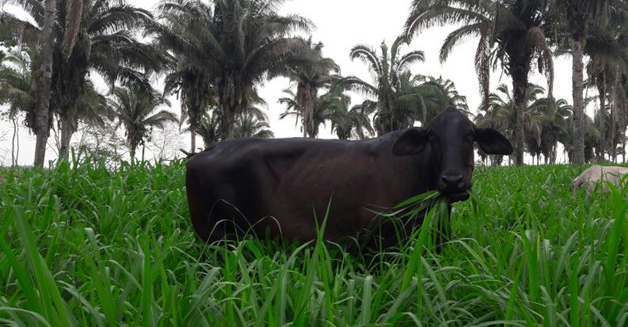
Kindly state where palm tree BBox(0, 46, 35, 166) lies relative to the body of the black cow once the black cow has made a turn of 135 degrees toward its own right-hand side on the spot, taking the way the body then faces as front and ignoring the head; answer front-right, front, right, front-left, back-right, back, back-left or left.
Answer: right

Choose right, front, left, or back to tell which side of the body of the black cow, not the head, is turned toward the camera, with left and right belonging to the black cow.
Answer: right

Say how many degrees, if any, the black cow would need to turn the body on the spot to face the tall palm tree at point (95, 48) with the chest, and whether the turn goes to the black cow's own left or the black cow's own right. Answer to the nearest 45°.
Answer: approximately 135° to the black cow's own left

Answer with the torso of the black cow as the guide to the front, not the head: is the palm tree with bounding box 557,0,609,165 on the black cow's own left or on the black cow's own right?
on the black cow's own left

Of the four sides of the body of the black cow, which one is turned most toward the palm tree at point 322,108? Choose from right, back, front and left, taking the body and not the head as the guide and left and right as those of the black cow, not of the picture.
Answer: left

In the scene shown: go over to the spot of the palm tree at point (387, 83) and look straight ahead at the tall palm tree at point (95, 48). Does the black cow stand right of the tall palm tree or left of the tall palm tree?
left

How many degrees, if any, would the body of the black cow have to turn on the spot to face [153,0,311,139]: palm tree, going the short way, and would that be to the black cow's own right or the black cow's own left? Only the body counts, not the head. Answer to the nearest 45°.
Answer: approximately 90° to the black cow's own left

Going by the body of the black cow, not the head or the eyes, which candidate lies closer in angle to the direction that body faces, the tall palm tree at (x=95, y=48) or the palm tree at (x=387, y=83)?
the palm tree

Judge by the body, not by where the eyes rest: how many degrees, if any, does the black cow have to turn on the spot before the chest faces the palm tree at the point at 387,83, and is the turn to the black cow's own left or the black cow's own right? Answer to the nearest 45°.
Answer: approximately 90° to the black cow's own left
